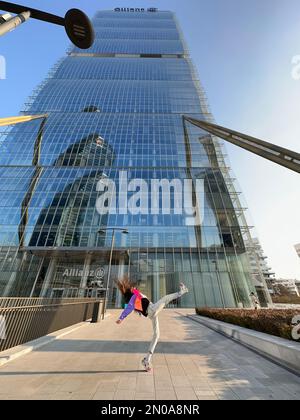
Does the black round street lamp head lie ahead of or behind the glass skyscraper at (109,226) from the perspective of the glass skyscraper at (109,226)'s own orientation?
ahead

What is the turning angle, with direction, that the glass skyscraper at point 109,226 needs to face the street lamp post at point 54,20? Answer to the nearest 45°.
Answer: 0° — it already faces it

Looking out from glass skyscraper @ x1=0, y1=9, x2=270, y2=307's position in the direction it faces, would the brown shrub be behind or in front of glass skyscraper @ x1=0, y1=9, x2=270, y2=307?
in front

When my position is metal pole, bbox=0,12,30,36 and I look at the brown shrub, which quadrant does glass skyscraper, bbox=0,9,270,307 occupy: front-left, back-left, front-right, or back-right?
front-left

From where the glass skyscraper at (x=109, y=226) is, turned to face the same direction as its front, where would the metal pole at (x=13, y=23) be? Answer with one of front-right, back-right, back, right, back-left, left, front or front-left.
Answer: front

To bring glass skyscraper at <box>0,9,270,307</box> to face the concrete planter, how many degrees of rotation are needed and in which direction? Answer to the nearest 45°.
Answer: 0° — it already faces it

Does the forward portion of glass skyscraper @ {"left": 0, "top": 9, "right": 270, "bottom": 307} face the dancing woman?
yes

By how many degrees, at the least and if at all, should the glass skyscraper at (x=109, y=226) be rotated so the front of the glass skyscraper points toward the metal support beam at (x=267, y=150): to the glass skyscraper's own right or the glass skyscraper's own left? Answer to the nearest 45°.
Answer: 0° — it already faces it

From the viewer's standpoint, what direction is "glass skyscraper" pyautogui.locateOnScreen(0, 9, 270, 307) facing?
toward the camera
